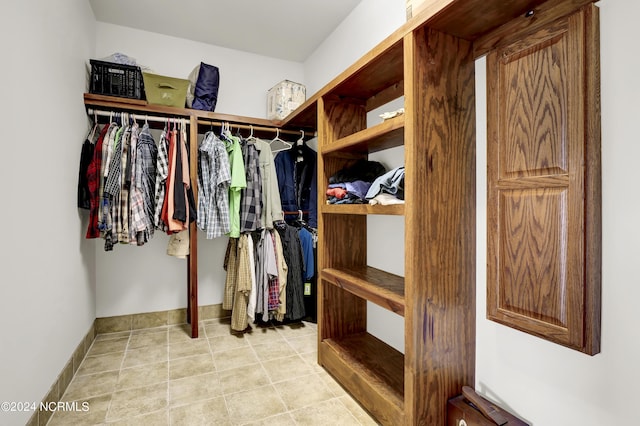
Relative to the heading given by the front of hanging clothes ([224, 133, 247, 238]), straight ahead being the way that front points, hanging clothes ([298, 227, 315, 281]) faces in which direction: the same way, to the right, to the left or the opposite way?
the same way

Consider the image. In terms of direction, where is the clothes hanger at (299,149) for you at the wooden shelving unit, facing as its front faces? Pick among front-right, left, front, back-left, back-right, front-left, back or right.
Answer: right

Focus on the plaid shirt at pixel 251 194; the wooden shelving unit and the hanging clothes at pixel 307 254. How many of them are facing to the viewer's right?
0

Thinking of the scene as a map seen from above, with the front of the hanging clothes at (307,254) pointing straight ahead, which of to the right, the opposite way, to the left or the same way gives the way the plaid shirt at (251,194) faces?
the same way
